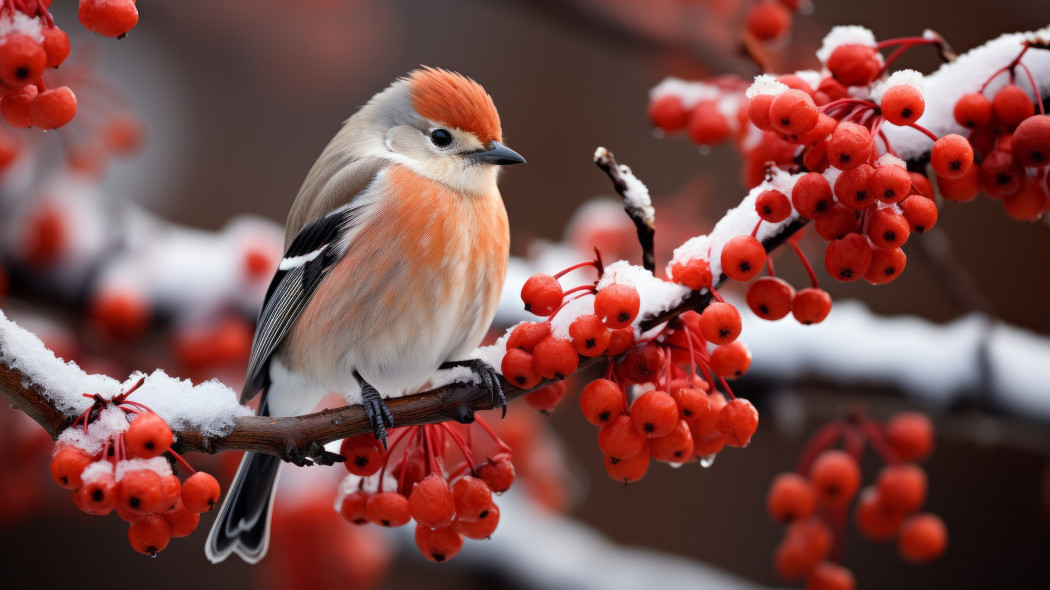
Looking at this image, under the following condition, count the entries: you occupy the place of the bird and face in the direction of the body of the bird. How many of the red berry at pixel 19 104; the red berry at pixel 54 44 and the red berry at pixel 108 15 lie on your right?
3

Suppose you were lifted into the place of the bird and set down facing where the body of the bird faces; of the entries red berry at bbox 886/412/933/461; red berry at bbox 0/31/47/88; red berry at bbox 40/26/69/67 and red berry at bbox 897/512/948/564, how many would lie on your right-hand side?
2

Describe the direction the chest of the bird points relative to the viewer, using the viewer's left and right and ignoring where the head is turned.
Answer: facing the viewer and to the right of the viewer

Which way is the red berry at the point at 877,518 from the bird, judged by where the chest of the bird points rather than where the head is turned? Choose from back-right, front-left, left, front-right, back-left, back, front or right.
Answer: front-left

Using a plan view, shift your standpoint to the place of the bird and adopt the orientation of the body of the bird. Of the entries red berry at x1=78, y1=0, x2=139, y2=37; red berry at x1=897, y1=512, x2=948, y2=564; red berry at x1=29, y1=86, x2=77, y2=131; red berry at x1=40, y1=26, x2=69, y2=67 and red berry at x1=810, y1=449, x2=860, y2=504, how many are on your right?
3

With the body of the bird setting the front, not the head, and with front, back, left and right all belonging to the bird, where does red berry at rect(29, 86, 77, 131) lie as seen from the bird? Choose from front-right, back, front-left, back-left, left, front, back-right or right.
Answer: right

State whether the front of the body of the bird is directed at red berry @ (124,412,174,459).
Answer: no

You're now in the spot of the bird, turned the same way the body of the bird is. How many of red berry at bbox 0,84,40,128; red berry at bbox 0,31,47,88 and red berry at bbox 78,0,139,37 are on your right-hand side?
3
